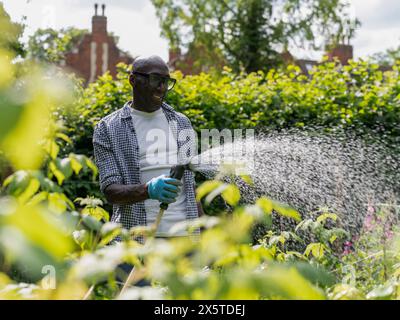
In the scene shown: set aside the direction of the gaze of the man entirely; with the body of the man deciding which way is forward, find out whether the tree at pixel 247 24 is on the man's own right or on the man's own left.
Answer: on the man's own left

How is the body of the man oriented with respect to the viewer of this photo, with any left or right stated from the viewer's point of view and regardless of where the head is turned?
facing the viewer and to the right of the viewer

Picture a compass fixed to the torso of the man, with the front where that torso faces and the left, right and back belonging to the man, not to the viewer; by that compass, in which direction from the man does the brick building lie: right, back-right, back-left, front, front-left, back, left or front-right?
back-left

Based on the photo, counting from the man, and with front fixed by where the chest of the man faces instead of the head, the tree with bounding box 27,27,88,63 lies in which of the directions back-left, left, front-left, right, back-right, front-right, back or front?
back-left

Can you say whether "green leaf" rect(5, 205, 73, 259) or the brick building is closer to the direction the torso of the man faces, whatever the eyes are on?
the green leaf

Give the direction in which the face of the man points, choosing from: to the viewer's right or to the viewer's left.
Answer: to the viewer's right

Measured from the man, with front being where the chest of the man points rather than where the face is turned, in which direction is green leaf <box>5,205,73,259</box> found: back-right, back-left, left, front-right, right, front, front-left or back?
front-right

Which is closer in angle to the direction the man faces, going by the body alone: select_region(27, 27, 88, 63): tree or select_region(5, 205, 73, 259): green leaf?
the green leaf

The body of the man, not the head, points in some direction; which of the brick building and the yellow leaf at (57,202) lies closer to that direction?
the yellow leaf
